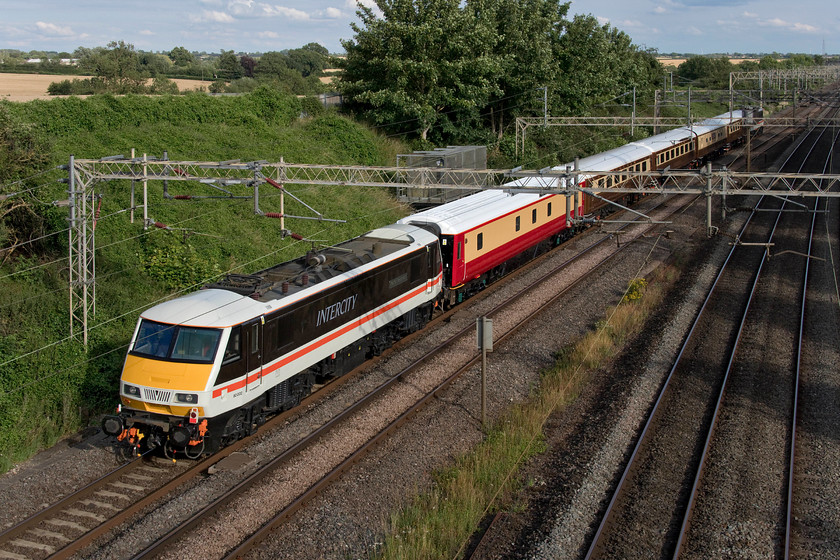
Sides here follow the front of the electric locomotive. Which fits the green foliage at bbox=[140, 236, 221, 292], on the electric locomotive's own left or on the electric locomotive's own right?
on the electric locomotive's own right

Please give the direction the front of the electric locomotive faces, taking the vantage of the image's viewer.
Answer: facing the viewer and to the left of the viewer

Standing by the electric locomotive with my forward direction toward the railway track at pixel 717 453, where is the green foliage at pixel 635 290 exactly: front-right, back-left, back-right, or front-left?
front-left

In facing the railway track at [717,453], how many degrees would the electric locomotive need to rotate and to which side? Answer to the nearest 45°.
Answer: approximately 135° to its left
